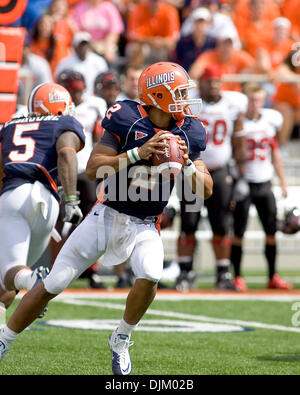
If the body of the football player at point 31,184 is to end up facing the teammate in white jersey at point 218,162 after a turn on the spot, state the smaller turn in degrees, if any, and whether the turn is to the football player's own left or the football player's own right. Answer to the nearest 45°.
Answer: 0° — they already face them

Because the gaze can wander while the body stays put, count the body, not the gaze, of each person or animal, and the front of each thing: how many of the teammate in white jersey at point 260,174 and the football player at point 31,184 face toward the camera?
1

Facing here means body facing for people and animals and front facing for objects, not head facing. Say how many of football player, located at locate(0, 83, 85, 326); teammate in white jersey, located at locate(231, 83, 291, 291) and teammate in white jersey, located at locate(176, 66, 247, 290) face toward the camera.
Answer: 2

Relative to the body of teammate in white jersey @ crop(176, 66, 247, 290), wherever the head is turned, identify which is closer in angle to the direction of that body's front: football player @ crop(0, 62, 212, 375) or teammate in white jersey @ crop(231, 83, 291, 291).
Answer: the football player

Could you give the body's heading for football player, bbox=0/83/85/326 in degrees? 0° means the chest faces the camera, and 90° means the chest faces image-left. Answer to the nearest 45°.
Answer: approximately 225°

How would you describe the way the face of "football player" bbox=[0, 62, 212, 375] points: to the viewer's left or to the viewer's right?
to the viewer's right

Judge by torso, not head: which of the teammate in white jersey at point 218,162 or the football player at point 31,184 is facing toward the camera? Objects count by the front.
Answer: the teammate in white jersey

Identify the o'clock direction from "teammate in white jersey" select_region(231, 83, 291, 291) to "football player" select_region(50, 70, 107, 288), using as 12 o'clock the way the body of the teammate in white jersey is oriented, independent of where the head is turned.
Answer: The football player is roughly at 2 o'clock from the teammate in white jersey.

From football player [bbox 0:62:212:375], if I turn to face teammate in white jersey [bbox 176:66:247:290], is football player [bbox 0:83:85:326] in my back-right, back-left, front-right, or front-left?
front-left

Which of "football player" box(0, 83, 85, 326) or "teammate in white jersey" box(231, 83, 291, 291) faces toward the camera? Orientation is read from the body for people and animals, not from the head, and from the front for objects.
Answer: the teammate in white jersey

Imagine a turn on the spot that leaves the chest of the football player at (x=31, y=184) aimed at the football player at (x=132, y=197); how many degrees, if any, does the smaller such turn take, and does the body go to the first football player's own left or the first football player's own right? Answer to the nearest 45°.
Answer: approximately 90° to the first football player's own right

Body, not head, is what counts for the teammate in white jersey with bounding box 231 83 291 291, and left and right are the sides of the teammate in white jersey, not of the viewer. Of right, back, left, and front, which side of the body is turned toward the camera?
front

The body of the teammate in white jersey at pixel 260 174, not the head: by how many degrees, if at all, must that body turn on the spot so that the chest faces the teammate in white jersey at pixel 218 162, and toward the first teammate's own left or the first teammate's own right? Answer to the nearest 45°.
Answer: approximately 45° to the first teammate's own right

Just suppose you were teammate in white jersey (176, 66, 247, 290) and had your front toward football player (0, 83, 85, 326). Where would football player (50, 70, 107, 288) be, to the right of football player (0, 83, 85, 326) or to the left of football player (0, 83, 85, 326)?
right

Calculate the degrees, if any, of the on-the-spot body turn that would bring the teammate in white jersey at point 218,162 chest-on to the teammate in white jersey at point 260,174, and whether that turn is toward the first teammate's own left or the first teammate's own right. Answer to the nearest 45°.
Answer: approximately 135° to the first teammate's own left
